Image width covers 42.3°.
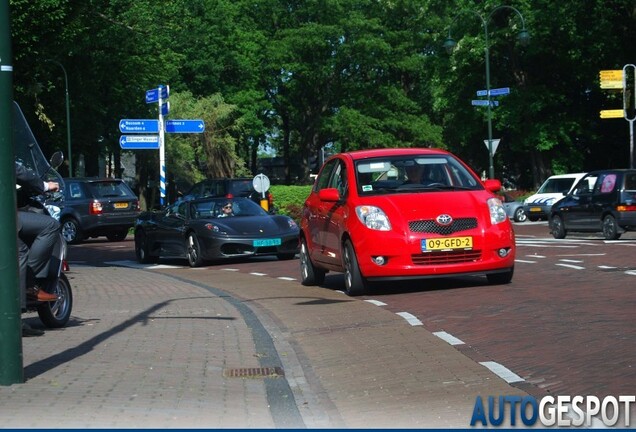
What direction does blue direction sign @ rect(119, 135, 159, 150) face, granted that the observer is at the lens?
facing the viewer

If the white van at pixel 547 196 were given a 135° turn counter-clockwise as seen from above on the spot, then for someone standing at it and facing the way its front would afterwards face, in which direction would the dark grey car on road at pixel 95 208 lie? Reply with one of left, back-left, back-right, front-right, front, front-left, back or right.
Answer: back-right

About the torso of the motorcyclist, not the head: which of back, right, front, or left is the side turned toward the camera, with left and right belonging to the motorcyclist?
right

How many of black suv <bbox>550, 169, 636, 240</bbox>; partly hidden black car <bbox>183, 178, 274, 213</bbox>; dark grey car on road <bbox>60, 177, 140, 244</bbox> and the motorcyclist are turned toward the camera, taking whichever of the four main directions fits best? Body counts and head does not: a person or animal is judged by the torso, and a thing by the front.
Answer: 0

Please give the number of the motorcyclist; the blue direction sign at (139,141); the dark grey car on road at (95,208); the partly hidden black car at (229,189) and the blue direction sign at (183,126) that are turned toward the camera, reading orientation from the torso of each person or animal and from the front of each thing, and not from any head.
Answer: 2

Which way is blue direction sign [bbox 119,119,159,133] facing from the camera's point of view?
toward the camera

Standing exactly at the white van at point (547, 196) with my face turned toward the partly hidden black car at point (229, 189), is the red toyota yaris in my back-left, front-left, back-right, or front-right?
front-left

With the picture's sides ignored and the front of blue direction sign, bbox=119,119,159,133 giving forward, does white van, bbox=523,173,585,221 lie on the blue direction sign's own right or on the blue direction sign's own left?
on the blue direction sign's own left

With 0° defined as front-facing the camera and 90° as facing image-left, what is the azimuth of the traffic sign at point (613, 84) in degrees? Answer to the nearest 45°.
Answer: approximately 0°

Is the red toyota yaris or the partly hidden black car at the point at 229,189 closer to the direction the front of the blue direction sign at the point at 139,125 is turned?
the red toyota yaris
